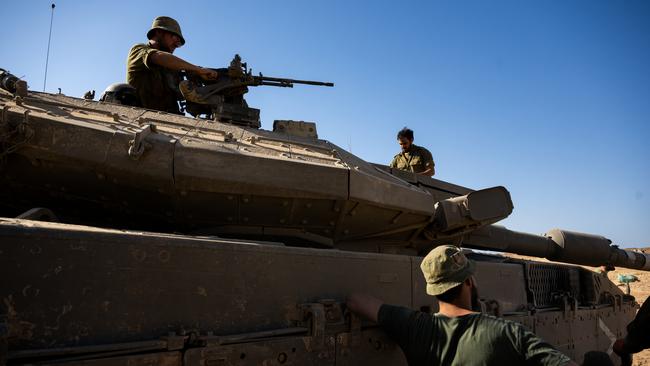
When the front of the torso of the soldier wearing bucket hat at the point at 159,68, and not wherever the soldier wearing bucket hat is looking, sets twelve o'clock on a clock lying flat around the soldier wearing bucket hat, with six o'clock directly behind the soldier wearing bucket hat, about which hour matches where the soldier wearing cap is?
The soldier wearing cap is roughly at 2 o'clock from the soldier wearing bucket hat.

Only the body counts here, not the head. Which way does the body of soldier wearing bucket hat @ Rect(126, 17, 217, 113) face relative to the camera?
to the viewer's right

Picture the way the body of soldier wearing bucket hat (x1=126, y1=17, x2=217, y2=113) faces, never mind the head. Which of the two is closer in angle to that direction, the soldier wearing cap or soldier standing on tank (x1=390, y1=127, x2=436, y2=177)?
the soldier standing on tank

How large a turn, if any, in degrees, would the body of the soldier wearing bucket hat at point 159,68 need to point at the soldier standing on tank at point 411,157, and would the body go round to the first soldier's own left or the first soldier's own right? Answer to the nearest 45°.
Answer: approximately 45° to the first soldier's own left

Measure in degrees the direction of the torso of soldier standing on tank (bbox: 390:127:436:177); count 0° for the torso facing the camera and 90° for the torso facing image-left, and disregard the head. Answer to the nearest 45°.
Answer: approximately 45°

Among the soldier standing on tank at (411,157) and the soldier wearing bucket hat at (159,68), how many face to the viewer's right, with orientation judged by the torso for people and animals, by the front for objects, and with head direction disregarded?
1

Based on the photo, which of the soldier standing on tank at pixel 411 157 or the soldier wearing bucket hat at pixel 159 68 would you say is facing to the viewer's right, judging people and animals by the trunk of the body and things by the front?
the soldier wearing bucket hat

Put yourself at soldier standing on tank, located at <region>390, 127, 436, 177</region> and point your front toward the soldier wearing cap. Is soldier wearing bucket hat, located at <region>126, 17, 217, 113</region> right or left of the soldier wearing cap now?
right

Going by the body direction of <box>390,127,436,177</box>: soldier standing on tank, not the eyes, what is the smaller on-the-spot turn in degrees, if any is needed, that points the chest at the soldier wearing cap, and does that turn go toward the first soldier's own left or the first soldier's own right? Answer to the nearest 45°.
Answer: approximately 45° to the first soldier's own left

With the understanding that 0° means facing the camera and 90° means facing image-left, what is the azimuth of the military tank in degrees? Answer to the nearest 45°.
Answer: approximately 225°
